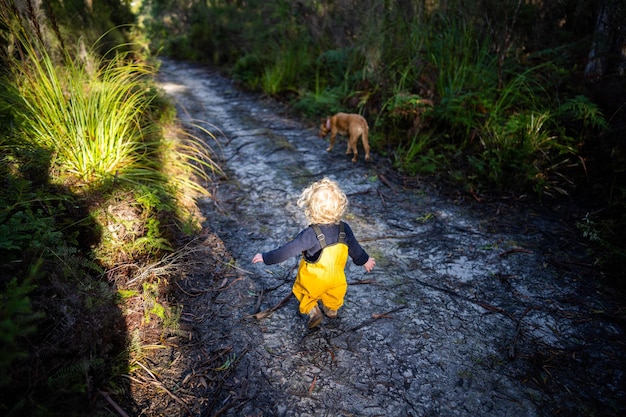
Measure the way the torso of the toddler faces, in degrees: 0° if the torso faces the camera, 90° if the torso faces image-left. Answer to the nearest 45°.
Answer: approximately 180°

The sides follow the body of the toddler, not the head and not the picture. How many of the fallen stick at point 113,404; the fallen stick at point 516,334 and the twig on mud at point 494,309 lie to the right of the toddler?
2

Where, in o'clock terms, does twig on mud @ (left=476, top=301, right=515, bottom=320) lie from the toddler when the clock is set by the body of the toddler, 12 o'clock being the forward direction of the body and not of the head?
The twig on mud is roughly at 3 o'clock from the toddler.

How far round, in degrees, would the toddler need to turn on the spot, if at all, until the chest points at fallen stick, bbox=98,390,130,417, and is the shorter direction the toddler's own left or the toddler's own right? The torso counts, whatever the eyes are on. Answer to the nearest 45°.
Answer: approximately 135° to the toddler's own left

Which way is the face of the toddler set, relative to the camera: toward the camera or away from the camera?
away from the camera

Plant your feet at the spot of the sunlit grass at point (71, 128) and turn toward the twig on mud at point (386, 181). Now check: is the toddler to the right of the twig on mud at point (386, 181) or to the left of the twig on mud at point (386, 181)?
right
